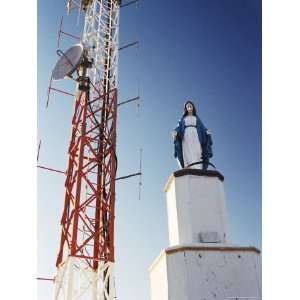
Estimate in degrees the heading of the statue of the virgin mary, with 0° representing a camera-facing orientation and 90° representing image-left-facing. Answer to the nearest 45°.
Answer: approximately 0°
